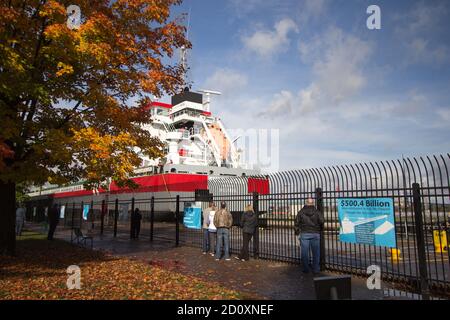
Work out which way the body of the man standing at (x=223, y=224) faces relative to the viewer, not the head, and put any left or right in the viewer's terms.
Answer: facing away from the viewer

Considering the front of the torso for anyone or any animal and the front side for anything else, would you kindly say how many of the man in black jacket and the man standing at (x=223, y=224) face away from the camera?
2

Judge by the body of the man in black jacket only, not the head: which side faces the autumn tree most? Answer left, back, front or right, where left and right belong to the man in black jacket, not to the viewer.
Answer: left

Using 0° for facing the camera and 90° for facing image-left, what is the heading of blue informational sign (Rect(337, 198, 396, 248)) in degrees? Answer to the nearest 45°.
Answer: approximately 45°

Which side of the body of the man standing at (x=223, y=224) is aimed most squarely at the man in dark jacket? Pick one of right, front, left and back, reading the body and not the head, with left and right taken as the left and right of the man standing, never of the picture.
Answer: right

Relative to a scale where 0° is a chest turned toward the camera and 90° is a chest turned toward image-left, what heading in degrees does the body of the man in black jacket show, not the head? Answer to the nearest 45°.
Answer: approximately 180°

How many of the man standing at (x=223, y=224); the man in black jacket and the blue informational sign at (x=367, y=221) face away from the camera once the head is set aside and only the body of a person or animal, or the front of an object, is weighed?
2

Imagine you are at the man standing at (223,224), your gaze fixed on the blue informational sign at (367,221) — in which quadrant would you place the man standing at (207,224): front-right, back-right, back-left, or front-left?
back-left

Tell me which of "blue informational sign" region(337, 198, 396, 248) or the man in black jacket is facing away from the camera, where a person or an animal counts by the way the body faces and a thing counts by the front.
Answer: the man in black jacket

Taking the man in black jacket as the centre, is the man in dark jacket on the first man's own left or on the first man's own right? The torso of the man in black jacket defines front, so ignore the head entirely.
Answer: on the first man's own left
